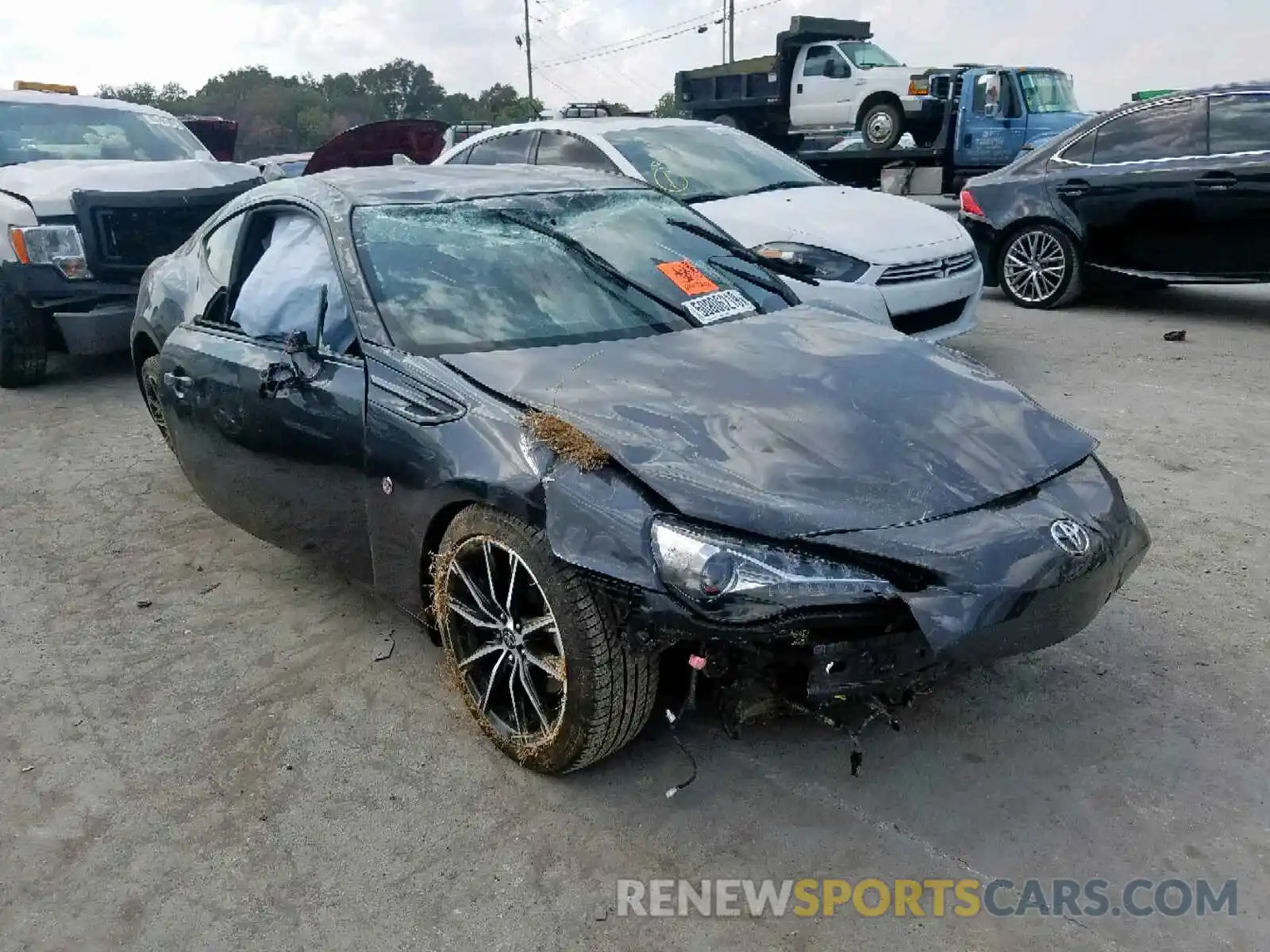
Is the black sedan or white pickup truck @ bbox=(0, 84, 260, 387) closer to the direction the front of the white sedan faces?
the black sedan

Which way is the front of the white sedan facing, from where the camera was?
facing the viewer and to the right of the viewer

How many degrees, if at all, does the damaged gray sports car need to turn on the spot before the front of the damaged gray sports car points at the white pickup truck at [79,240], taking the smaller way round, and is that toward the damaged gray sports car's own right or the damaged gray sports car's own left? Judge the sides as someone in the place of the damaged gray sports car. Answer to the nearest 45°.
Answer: approximately 180°

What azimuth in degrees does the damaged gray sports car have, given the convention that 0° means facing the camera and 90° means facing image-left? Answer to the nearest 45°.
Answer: approximately 315°

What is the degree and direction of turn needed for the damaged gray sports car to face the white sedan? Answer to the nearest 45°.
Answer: approximately 135° to its left

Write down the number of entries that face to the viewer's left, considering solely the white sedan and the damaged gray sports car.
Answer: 0

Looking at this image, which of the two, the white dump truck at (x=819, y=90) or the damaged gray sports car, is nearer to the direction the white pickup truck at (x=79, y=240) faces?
the damaged gray sports car

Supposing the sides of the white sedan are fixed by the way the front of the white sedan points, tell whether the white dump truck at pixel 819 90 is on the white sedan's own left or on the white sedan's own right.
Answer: on the white sedan's own left

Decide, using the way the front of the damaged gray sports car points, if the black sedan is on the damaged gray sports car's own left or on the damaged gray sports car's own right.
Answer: on the damaged gray sports car's own left

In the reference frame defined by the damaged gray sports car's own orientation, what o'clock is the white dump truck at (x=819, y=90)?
The white dump truck is roughly at 8 o'clock from the damaged gray sports car.

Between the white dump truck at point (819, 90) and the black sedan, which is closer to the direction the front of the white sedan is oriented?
the black sedan
